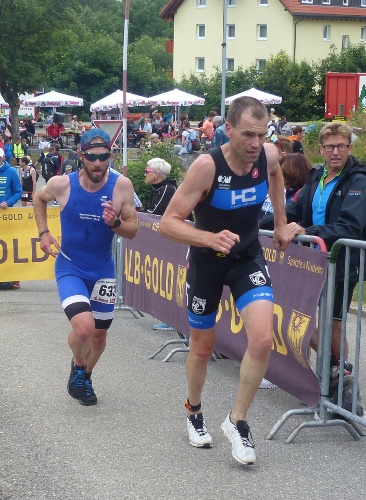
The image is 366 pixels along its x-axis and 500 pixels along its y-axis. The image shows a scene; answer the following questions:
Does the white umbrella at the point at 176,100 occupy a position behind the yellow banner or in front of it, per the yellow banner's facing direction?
behind

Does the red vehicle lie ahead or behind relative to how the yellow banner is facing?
behind

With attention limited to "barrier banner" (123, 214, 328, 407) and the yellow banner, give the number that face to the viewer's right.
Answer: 0

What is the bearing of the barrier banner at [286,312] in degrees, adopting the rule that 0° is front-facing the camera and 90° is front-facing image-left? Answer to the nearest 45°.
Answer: approximately 45°

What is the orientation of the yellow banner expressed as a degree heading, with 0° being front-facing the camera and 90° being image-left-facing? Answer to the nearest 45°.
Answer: approximately 0°

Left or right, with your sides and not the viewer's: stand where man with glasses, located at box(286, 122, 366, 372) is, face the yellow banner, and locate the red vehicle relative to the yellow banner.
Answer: right

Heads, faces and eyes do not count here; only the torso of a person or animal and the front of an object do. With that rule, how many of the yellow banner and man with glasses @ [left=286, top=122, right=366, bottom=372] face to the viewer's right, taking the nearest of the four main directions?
0

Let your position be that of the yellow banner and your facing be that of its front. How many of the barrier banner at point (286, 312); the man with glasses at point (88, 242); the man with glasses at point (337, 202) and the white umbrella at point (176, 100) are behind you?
1

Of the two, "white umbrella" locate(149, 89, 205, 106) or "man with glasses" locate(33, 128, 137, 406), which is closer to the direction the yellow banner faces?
the man with glasses

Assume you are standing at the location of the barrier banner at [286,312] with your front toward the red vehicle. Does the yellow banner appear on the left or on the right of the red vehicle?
left

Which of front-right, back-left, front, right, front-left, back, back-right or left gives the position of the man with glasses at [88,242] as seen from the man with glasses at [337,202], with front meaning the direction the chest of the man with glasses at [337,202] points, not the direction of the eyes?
front-right
